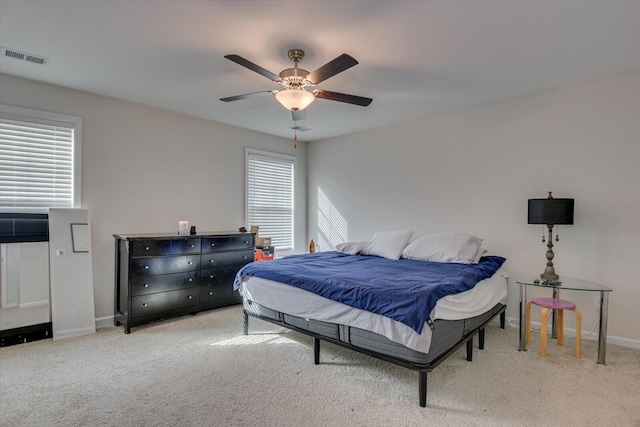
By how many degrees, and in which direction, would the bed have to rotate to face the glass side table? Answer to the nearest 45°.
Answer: approximately 135° to its left

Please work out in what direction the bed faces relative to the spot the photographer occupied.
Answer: facing the viewer and to the left of the viewer

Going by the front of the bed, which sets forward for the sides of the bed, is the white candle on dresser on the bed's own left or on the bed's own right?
on the bed's own right

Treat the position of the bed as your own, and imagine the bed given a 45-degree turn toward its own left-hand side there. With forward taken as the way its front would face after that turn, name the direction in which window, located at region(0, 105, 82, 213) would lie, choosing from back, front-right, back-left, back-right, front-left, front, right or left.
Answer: right

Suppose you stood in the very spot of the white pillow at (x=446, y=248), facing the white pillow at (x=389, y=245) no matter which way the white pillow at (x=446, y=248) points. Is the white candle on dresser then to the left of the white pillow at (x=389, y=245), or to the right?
left
